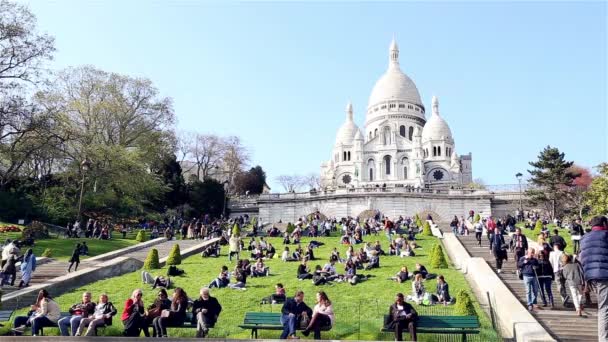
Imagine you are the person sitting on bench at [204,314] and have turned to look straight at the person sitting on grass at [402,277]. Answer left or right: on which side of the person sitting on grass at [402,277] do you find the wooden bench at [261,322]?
right

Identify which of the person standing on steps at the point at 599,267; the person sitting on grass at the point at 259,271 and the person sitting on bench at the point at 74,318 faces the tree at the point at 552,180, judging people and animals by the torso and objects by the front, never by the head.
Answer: the person standing on steps

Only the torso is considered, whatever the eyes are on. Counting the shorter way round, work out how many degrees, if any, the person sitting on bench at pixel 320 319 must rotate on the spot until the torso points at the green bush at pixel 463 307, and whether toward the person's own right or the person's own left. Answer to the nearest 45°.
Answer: approximately 135° to the person's own left

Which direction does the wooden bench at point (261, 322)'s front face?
toward the camera

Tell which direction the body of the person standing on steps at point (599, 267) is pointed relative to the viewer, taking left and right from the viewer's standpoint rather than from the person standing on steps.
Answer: facing away from the viewer

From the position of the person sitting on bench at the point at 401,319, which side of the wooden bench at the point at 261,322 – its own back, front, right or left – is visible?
left

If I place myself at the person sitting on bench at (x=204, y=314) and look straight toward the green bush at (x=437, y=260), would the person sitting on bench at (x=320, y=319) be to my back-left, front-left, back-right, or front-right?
front-right

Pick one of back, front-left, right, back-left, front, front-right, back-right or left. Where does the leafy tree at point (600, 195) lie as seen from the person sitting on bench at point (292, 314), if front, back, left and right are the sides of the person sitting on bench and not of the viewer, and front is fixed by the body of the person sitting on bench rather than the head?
back-left

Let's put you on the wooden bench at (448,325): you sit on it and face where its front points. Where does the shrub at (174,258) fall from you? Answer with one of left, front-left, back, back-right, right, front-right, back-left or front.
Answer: back-right

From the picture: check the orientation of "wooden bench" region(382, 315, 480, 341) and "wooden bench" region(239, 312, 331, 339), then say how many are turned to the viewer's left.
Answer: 0

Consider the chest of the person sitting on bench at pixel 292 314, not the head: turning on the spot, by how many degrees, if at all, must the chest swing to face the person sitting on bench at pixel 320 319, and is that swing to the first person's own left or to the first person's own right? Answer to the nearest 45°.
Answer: approximately 90° to the first person's own left

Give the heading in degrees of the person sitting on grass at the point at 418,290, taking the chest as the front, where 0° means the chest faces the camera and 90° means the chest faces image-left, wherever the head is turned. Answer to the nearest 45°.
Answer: approximately 0°

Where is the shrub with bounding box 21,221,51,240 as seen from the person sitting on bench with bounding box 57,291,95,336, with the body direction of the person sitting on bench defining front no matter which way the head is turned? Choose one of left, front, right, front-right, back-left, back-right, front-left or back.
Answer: back-right

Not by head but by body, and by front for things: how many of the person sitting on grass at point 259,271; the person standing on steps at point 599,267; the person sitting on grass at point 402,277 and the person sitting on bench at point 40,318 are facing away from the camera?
1
